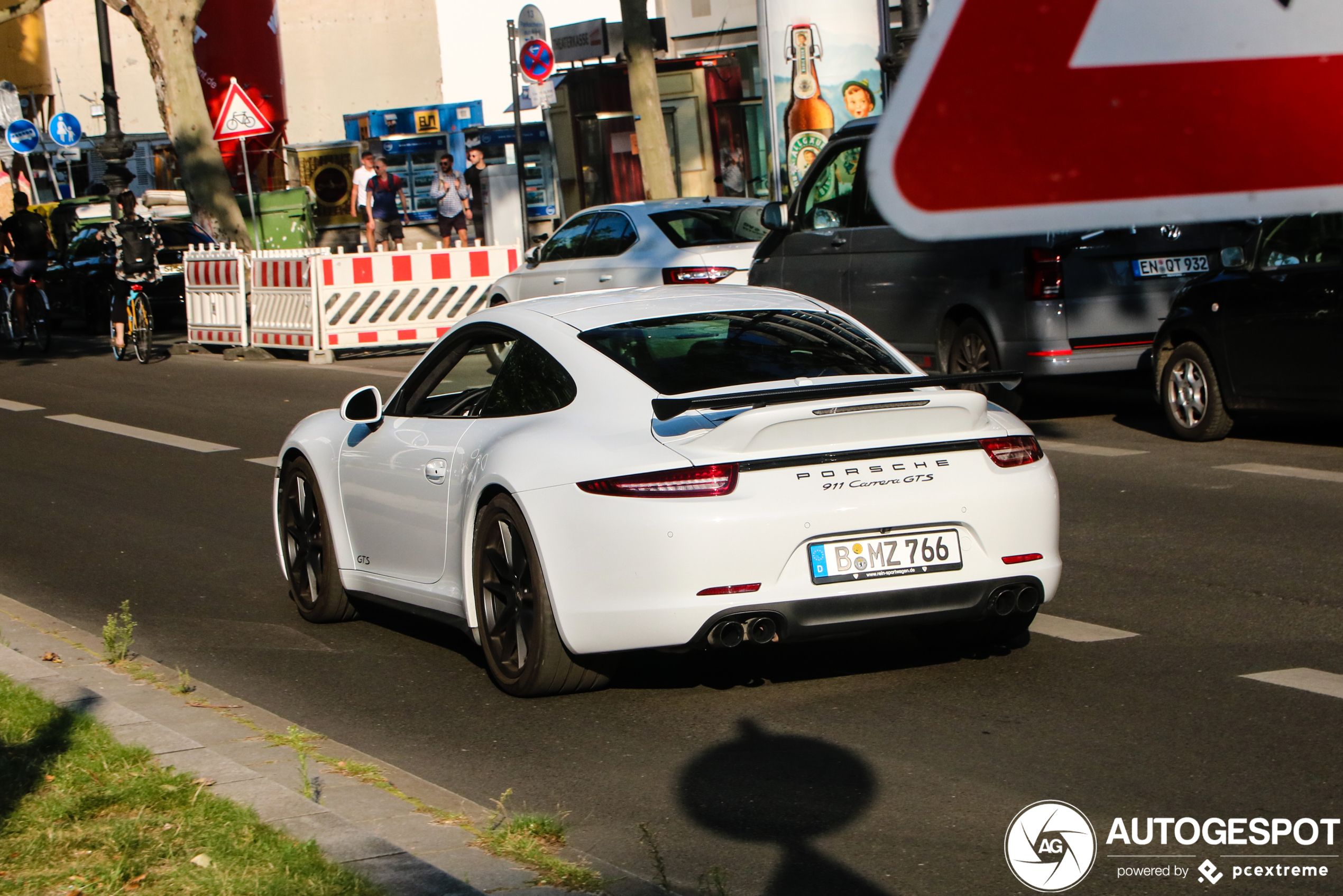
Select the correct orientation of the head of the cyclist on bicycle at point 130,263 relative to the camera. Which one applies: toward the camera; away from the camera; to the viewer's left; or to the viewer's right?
away from the camera

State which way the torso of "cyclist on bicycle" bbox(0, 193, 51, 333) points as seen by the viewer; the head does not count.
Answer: away from the camera

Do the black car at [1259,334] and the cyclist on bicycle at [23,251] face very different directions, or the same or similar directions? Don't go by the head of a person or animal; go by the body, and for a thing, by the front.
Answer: same or similar directions

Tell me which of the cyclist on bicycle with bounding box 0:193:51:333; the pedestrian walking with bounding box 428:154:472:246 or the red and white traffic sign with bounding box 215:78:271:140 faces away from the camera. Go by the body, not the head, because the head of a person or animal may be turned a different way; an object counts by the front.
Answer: the cyclist on bicycle

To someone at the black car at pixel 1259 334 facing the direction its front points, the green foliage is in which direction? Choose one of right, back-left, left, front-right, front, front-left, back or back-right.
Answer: left

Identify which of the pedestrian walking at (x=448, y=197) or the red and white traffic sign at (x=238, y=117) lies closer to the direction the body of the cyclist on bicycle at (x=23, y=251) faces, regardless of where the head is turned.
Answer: the pedestrian walking

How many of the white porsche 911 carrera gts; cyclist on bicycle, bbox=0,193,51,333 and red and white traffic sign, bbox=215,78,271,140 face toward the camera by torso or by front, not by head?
1

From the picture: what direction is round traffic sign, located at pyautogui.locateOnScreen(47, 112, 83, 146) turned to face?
toward the camera

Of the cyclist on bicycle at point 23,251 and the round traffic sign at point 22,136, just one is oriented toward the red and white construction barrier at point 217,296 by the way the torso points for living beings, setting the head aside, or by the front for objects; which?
the round traffic sign

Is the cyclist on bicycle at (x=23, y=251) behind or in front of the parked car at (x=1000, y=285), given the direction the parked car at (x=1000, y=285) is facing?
in front

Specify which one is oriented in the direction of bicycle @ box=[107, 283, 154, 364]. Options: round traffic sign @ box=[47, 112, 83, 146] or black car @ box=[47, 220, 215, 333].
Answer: the round traffic sign

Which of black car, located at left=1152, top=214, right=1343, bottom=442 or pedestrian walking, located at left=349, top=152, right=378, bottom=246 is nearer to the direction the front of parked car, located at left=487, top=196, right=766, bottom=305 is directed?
the pedestrian walking

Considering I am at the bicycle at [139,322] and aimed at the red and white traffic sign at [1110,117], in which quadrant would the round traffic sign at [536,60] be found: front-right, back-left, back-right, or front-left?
back-left

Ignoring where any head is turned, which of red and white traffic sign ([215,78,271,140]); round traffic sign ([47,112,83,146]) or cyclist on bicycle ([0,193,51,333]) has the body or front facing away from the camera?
the cyclist on bicycle

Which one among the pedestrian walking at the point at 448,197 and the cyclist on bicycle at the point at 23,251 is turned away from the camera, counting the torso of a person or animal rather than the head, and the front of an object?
the cyclist on bicycle
